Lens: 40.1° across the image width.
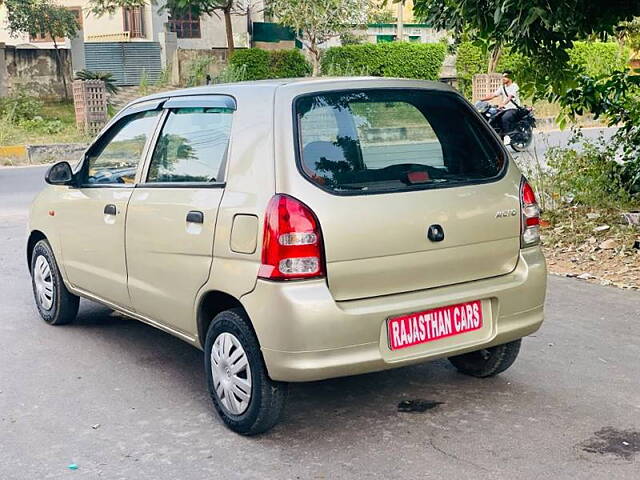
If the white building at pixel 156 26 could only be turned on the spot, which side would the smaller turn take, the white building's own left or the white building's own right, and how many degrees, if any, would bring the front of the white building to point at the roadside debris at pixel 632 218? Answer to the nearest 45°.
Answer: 0° — it already faces it

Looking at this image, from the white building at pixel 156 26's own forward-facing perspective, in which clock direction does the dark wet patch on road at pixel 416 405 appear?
The dark wet patch on road is roughly at 12 o'clock from the white building.

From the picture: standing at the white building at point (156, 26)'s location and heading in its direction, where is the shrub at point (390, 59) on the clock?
The shrub is roughly at 10 o'clock from the white building.

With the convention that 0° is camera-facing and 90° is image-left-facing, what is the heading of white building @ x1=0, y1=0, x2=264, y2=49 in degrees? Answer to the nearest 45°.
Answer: approximately 0°
